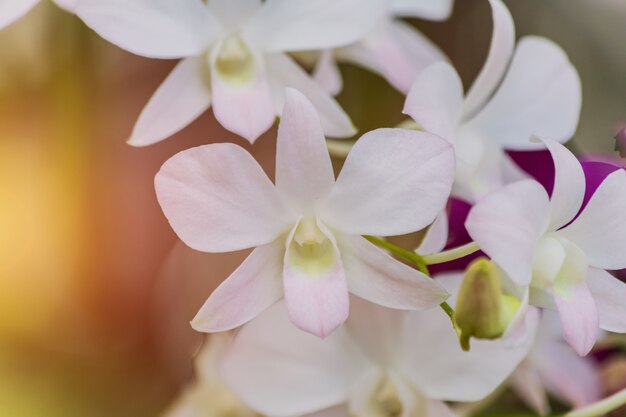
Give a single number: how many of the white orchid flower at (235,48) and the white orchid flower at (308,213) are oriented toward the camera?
2

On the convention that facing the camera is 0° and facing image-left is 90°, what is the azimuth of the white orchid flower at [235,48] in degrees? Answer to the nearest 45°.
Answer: approximately 0°
